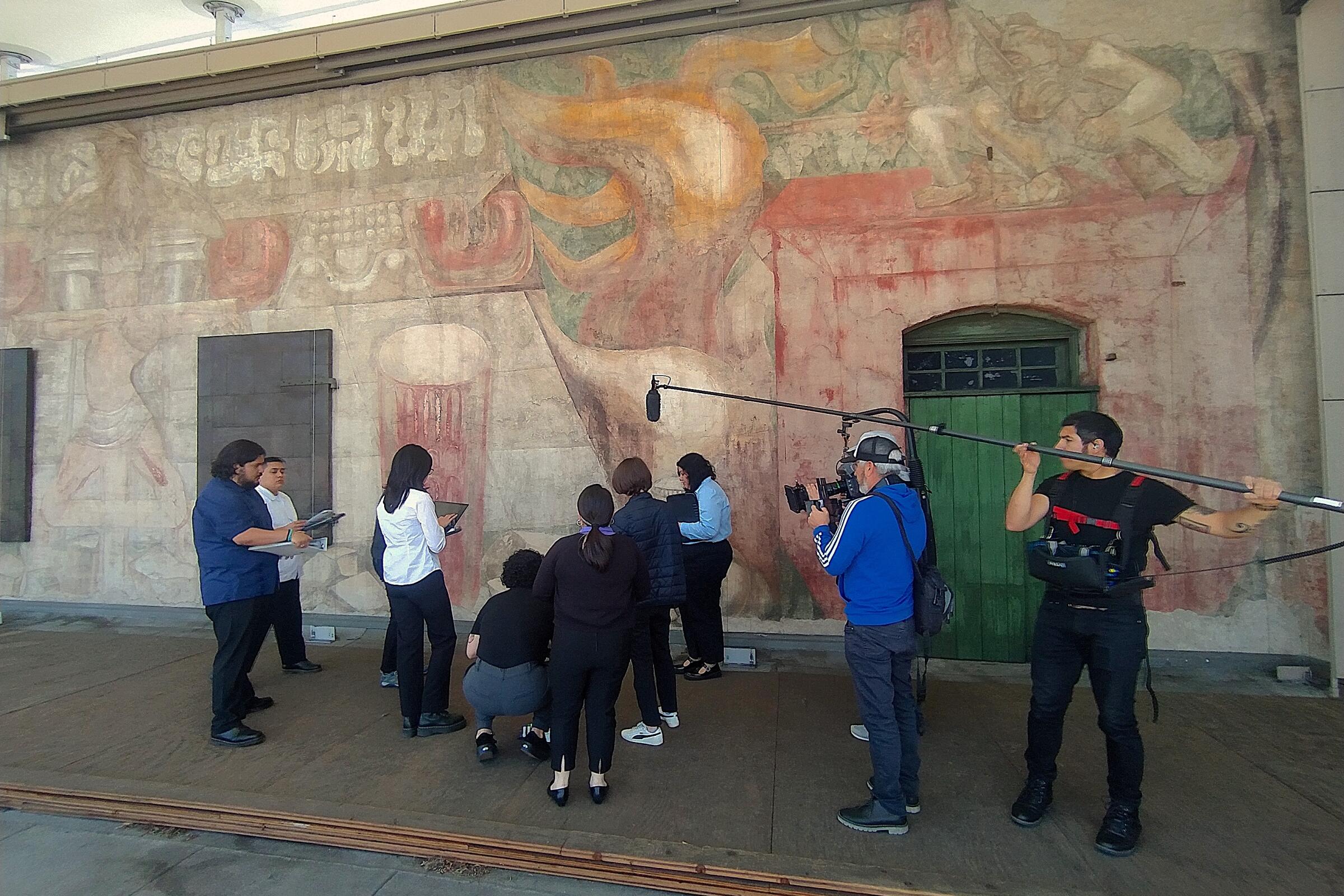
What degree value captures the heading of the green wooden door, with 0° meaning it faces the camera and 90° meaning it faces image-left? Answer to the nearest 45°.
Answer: approximately 0°

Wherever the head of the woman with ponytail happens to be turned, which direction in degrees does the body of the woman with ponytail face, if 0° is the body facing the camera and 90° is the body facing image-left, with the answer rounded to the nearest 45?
approximately 180°

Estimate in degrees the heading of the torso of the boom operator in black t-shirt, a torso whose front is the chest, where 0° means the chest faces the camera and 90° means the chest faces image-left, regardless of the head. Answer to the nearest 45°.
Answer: approximately 45°

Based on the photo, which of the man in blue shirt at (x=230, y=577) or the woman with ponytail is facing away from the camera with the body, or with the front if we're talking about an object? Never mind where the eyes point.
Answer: the woman with ponytail

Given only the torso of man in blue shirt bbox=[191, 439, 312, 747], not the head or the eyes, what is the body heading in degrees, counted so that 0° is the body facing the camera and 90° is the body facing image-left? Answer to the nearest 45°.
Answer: approximately 270°

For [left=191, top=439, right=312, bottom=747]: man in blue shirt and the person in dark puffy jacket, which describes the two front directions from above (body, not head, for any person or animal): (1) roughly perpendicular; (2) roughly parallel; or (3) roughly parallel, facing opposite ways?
roughly perpendicular

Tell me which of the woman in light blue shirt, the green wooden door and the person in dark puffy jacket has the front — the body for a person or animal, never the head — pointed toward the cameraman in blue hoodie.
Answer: the green wooden door

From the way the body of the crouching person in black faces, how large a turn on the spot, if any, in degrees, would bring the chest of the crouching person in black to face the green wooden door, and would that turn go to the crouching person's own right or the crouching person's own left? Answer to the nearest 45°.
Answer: approximately 90° to the crouching person's own right

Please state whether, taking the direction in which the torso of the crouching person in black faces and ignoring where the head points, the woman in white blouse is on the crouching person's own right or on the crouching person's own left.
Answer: on the crouching person's own left

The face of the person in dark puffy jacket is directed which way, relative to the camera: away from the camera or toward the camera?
away from the camera

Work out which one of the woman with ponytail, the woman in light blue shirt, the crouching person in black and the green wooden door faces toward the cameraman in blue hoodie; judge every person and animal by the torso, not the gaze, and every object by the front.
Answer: the green wooden door
